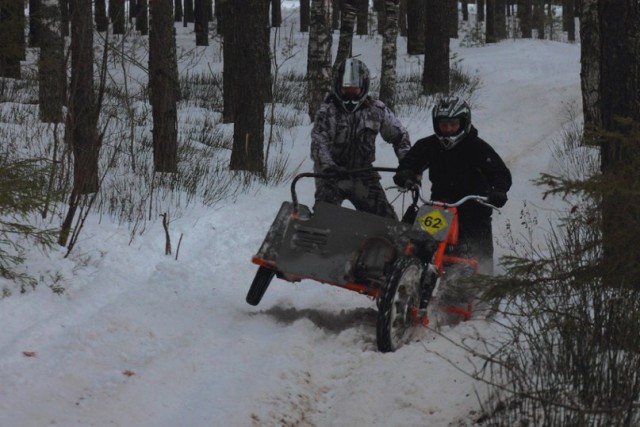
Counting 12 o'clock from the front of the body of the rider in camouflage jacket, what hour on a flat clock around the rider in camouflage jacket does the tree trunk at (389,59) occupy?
The tree trunk is roughly at 6 o'clock from the rider in camouflage jacket.

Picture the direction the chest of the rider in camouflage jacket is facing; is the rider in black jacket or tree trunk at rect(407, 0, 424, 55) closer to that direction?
the rider in black jacket

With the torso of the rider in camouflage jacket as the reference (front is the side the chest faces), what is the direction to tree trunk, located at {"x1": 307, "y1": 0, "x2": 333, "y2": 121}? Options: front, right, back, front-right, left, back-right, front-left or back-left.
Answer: back

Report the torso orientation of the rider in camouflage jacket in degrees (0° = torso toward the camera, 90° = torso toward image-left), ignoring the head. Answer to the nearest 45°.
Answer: approximately 0°

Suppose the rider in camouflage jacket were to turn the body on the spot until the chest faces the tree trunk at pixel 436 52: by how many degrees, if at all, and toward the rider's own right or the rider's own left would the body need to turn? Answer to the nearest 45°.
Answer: approximately 180°

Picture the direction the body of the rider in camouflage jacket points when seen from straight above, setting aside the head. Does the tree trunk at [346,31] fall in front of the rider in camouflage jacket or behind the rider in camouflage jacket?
behind

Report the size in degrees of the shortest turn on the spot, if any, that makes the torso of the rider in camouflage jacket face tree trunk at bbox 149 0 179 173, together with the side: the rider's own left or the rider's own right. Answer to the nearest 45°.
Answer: approximately 135° to the rider's own right

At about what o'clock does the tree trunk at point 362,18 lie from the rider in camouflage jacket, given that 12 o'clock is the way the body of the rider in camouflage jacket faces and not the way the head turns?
The tree trunk is roughly at 6 o'clock from the rider in camouflage jacket.

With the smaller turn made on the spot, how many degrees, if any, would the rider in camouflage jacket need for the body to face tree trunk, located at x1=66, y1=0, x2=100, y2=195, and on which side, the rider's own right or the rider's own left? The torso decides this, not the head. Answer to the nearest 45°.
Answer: approximately 90° to the rider's own right

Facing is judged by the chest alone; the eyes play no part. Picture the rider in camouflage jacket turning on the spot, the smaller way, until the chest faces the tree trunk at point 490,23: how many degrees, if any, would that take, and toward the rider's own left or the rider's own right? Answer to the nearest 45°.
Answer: approximately 180°

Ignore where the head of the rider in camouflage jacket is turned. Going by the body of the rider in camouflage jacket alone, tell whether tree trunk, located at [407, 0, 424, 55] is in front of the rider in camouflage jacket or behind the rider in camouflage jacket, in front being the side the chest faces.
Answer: behind

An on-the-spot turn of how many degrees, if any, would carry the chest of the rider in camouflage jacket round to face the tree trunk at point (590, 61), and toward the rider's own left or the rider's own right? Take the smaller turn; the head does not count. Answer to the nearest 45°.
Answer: approximately 135° to the rider's own left

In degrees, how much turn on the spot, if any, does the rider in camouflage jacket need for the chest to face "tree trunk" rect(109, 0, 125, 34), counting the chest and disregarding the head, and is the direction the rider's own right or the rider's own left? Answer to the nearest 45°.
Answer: approximately 135° to the rider's own right
